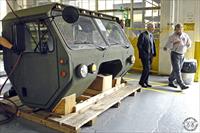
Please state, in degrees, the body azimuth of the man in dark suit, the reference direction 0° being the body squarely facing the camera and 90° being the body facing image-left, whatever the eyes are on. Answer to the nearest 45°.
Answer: approximately 315°

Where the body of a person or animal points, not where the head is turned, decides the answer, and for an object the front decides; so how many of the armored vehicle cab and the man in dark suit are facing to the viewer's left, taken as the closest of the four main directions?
0

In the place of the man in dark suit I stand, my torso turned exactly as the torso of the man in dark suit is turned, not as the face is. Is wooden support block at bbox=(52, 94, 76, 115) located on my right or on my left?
on my right

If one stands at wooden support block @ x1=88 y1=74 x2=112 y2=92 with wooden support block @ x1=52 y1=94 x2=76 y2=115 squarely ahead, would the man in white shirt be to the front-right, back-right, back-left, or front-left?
back-left

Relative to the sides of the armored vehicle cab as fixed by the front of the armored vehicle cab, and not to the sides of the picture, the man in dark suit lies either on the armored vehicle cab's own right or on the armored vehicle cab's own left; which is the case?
on the armored vehicle cab's own left

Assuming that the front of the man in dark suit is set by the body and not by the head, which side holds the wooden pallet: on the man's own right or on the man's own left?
on the man's own right

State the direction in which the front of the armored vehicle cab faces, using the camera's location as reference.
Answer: facing the viewer and to the right of the viewer
